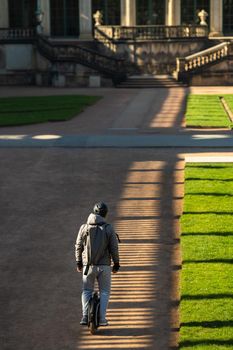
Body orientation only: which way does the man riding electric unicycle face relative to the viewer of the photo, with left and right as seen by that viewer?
facing away from the viewer
